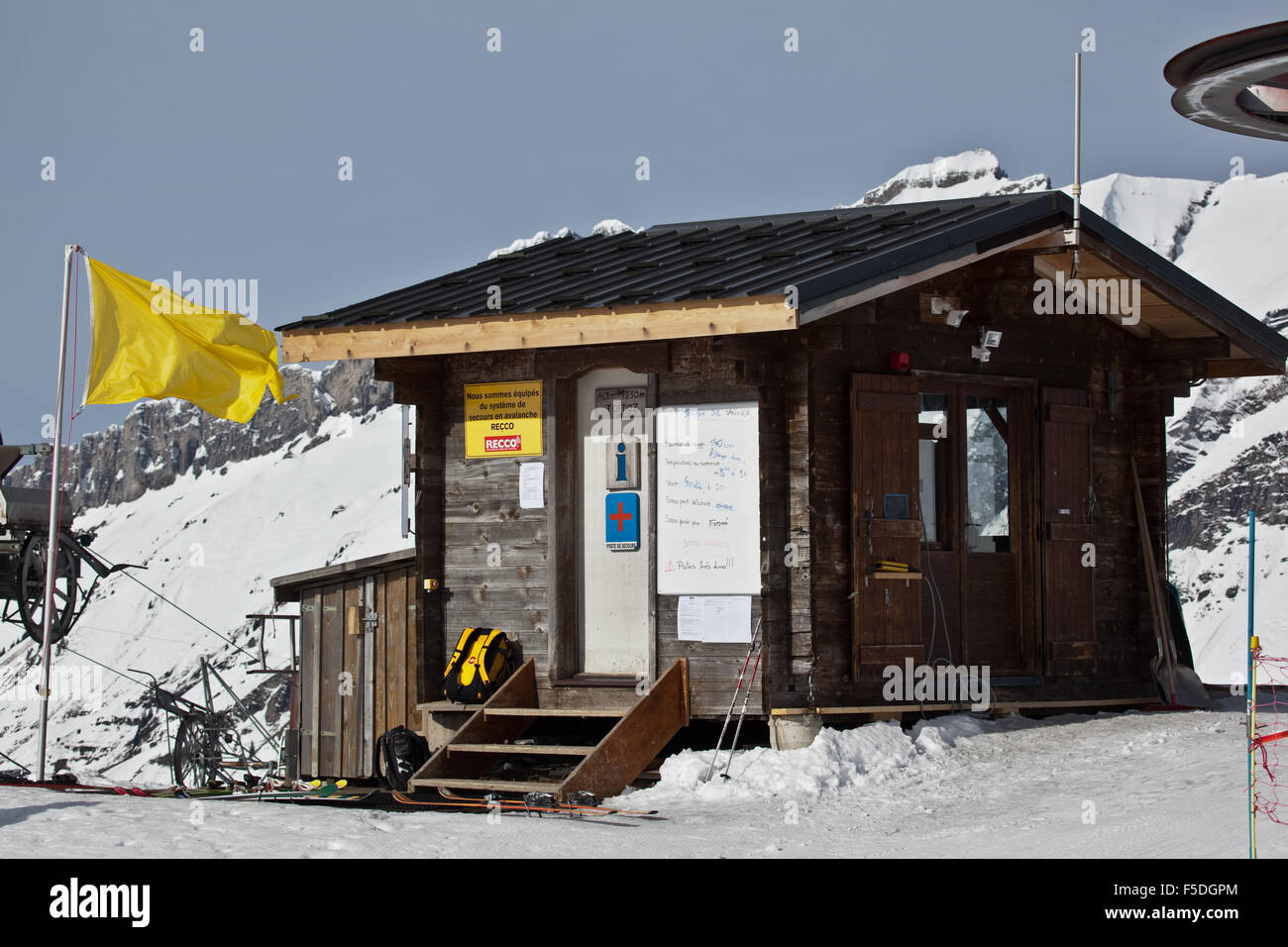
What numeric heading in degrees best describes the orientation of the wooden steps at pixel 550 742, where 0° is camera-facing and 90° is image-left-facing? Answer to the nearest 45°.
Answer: approximately 45°

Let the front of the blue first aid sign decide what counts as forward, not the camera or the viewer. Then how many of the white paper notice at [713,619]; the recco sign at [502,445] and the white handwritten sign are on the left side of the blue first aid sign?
2

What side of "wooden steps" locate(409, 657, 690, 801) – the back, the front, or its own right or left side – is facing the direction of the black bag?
right

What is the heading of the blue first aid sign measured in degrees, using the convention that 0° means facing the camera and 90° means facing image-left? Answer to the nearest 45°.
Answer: approximately 45°

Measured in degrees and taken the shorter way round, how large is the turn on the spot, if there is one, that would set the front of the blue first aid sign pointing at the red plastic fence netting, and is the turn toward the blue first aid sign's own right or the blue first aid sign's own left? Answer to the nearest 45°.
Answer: approximately 90° to the blue first aid sign's own left

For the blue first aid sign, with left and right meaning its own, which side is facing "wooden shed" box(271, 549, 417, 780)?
right

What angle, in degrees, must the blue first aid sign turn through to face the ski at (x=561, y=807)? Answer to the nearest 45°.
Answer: approximately 45° to its left
